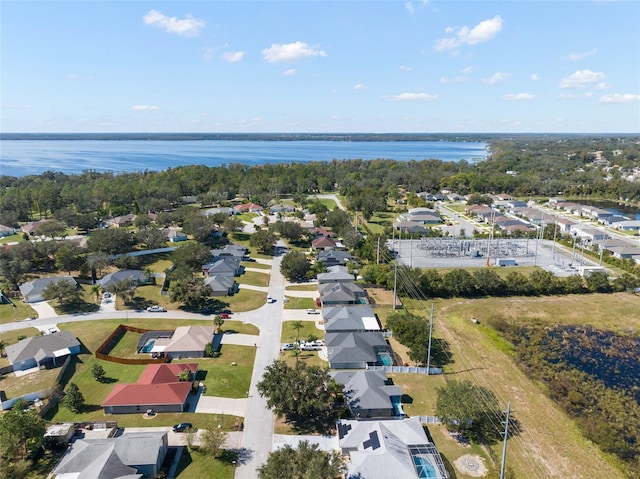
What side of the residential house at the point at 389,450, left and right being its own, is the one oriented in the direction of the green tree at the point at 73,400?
front

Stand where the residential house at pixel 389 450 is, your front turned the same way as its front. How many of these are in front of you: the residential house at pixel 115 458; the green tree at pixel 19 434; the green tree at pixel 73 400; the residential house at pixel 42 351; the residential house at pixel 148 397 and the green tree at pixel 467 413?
5

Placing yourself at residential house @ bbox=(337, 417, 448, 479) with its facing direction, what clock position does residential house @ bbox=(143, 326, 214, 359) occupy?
residential house @ bbox=(143, 326, 214, 359) is roughly at 1 o'clock from residential house @ bbox=(337, 417, 448, 479).

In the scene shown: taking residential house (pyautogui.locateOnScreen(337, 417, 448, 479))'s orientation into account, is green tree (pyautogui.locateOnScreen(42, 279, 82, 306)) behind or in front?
in front

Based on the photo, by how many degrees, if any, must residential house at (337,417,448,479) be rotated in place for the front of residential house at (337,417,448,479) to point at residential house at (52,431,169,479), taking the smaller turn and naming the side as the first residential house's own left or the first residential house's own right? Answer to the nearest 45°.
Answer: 0° — it already faces it

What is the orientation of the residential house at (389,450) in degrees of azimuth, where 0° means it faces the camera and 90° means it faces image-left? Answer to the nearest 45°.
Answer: approximately 90°

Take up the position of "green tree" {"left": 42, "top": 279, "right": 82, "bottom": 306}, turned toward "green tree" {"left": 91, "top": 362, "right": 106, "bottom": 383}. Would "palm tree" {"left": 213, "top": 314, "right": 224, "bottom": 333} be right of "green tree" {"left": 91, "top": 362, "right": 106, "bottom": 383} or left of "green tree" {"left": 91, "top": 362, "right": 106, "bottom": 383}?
left

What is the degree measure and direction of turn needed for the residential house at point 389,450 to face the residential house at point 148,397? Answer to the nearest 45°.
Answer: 0° — it already faces it

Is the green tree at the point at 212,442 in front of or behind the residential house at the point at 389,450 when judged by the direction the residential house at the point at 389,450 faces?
in front

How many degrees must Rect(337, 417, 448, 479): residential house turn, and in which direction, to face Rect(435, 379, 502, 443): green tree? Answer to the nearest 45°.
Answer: approximately 135° to its right

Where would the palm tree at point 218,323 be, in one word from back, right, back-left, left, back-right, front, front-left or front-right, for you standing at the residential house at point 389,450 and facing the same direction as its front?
front-right

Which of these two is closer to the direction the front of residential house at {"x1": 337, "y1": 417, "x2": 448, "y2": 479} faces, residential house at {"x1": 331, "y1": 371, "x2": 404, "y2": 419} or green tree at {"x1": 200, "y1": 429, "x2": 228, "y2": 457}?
the green tree

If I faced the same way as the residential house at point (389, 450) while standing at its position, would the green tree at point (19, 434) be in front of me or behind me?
in front

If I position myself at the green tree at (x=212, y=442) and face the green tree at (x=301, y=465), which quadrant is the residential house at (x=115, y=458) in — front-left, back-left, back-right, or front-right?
back-right

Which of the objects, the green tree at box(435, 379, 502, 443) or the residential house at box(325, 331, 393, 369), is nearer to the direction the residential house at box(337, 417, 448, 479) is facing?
the residential house
